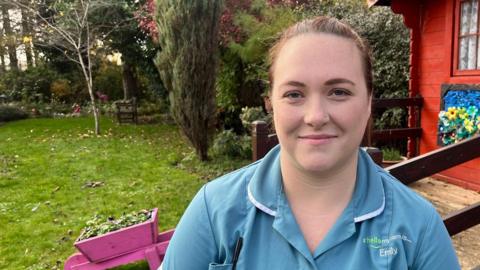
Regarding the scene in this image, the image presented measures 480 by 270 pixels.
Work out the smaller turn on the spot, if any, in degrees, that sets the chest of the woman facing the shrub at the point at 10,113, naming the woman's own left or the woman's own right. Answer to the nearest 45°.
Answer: approximately 135° to the woman's own right

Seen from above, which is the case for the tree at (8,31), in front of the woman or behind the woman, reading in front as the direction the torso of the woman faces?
behind

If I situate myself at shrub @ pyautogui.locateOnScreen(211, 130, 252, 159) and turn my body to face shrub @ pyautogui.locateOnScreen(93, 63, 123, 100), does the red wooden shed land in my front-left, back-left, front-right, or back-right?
back-right

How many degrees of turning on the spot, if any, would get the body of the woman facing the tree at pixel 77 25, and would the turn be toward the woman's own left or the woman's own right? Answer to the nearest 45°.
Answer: approximately 135° to the woman's own right

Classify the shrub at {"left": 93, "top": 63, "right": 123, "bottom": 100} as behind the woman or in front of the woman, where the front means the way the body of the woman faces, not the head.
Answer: behind

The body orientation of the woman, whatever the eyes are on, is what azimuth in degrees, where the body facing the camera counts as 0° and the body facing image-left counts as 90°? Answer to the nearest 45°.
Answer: approximately 0°

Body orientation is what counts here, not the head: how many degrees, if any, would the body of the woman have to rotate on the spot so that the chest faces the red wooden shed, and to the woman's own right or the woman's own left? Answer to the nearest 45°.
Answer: approximately 180°

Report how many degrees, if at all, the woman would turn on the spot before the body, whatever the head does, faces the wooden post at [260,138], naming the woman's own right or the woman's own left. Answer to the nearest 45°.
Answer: approximately 180°

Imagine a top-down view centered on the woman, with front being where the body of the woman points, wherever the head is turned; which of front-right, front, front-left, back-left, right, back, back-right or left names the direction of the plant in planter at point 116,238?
back-right

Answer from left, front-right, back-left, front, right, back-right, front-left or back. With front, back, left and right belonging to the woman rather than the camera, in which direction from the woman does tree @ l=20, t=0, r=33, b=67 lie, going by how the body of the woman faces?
back-right
